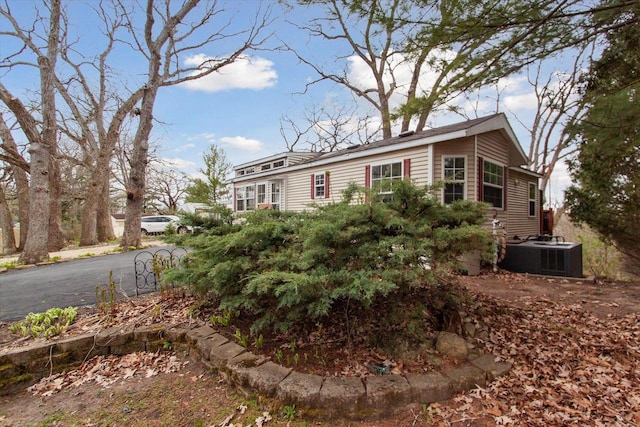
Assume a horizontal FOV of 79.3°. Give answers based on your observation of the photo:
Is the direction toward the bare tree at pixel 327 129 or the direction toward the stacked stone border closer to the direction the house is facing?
the stacked stone border

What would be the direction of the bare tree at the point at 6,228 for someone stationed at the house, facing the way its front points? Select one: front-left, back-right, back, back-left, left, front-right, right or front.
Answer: front-right

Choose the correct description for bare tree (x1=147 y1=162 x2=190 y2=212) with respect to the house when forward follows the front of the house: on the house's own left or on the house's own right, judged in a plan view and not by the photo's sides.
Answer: on the house's own right

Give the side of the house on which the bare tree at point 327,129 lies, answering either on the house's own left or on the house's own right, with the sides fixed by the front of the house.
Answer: on the house's own right

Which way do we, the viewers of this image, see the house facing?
facing the viewer and to the left of the viewer

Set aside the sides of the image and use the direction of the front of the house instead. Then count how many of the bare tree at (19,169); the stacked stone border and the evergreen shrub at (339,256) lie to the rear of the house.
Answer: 0

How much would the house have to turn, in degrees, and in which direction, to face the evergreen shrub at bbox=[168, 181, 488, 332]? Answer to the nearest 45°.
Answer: approximately 45° to its left

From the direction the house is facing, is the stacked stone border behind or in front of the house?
in front

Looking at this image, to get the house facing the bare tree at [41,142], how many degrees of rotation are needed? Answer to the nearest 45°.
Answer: approximately 45° to its right

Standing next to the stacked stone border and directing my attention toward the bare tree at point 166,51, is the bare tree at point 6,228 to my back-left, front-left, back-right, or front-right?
front-left

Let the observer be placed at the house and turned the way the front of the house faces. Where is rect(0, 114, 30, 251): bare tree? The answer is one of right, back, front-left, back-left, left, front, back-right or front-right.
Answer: front-right

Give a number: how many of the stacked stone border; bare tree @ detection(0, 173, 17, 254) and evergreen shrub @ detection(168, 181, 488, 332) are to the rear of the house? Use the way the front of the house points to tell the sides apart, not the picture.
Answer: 0
